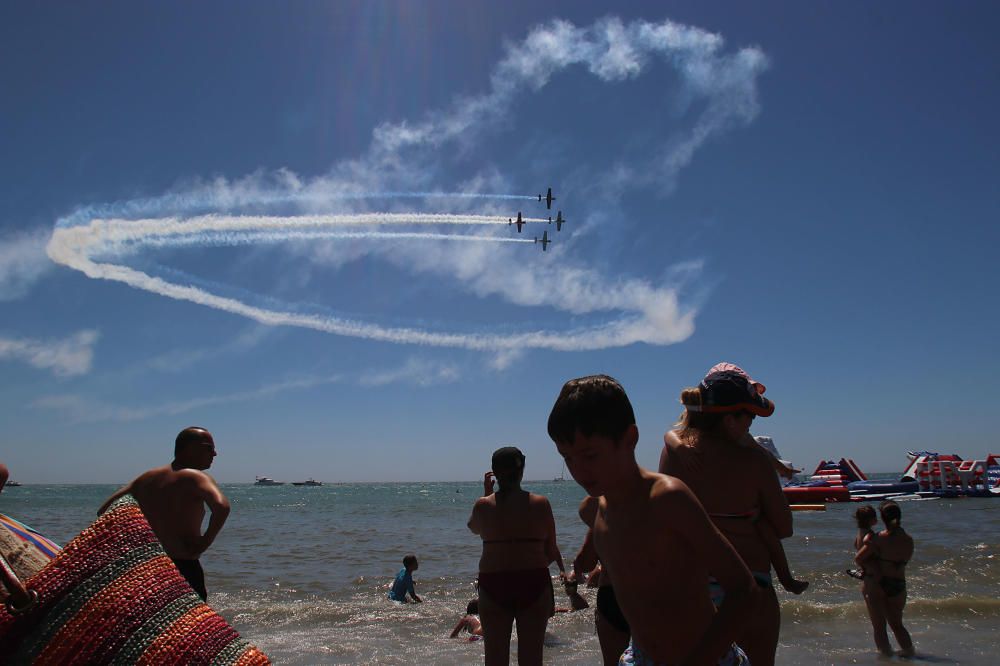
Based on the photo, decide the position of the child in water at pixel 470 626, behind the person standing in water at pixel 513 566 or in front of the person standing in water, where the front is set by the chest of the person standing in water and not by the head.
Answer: in front

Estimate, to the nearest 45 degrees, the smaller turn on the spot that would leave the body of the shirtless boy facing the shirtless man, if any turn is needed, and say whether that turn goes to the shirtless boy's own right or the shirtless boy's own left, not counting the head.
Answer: approximately 90° to the shirtless boy's own right

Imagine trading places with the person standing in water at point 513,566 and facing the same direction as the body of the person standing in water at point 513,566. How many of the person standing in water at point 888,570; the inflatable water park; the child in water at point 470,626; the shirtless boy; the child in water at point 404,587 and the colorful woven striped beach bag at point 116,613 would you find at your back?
2

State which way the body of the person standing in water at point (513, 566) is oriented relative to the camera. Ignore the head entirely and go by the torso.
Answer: away from the camera

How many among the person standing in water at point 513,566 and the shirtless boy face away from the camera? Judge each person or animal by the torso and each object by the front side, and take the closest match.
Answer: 1

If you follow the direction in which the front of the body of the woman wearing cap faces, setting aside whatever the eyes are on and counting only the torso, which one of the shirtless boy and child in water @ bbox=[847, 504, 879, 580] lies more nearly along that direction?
the child in water

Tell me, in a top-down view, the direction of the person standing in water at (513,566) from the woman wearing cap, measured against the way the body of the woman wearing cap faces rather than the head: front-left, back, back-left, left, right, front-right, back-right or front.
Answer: left

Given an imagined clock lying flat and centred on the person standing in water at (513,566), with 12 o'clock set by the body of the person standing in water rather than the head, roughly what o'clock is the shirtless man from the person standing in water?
The shirtless man is roughly at 9 o'clock from the person standing in water.

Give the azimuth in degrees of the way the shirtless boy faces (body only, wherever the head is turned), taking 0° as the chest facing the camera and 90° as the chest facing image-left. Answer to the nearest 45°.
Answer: approximately 45°

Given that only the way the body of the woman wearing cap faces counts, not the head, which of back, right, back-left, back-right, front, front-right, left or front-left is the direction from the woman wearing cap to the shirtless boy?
back-right

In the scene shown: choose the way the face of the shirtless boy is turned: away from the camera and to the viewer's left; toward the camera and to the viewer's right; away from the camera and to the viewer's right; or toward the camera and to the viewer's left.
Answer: toward the camera and to the viewer's left

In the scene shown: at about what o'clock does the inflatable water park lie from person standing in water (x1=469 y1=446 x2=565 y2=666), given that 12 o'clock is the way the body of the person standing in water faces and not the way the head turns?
The inflatable water park is roughly at 1 o'clock from the person standing in water.

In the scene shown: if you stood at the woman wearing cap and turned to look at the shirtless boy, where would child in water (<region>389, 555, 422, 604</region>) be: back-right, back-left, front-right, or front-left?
back-right

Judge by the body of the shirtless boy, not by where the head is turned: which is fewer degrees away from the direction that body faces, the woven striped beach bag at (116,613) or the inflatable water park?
the woven striped beach bag
